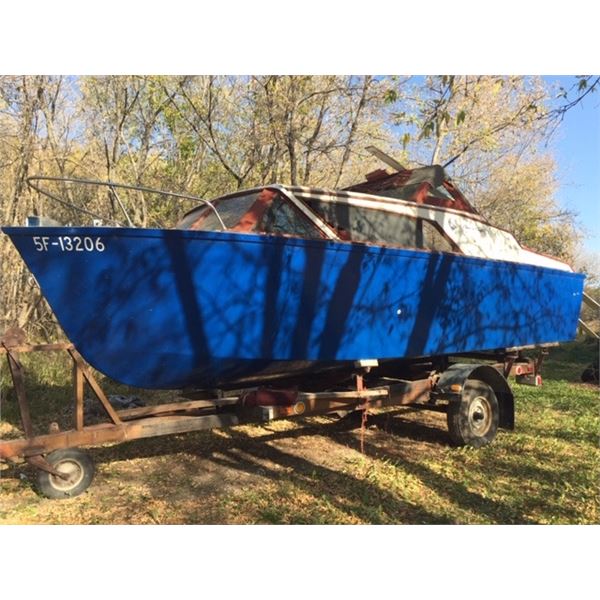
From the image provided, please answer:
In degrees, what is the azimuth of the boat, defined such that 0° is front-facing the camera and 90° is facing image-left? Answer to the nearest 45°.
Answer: approximately 45°
